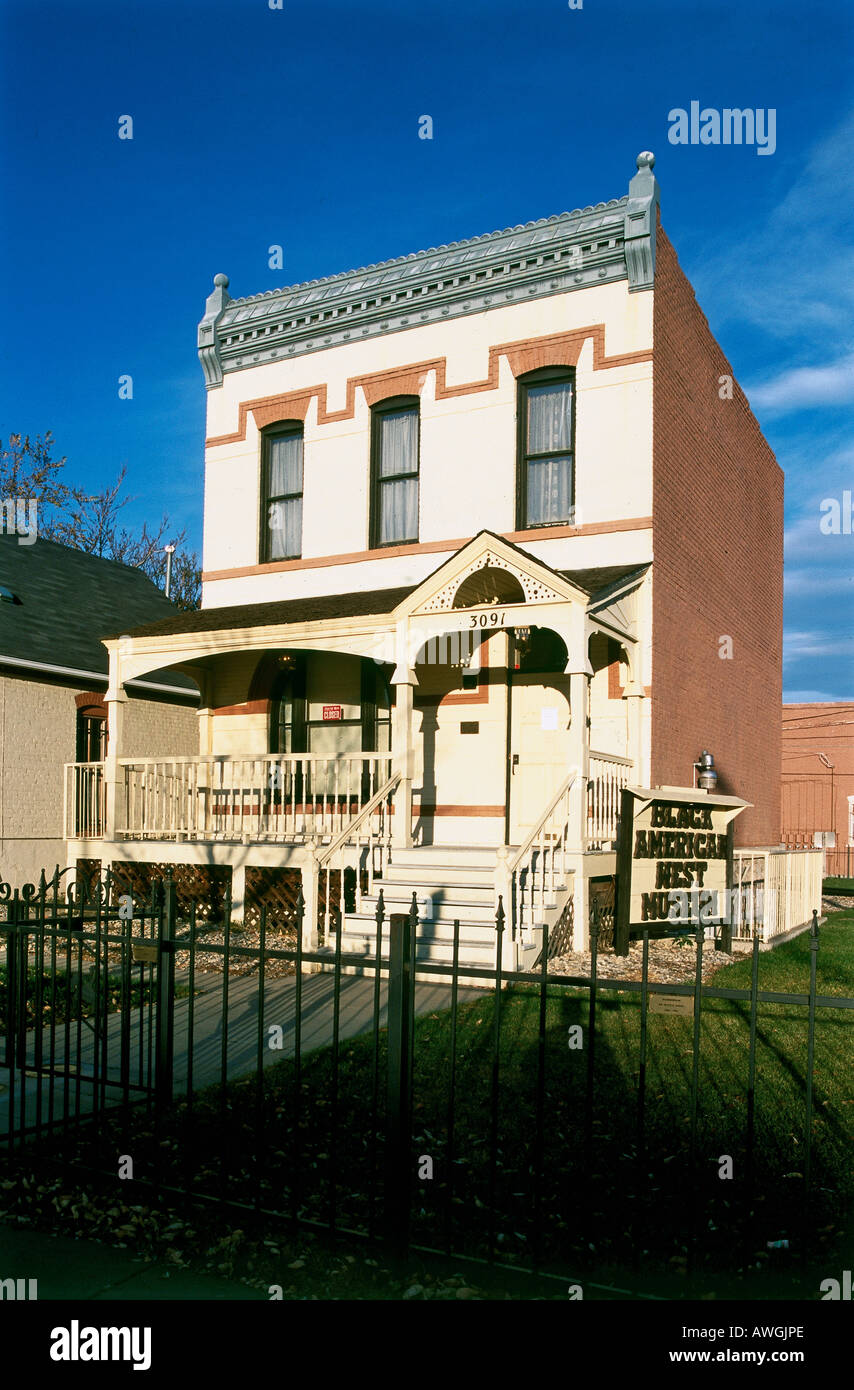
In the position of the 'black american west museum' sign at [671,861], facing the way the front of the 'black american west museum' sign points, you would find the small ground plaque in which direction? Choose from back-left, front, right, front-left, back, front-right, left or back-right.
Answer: front-right

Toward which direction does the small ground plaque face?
toward the camera

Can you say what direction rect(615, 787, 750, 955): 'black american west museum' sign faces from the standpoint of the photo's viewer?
facing the viewer and to the right of the viewer

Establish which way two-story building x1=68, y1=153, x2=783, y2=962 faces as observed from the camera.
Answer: facing the viewer and to the left of the viewer

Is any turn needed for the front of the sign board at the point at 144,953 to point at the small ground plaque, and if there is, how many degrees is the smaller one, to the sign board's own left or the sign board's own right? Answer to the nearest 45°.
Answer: approximately 45° to the sign board's own left

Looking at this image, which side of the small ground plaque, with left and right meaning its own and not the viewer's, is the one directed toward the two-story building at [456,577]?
back

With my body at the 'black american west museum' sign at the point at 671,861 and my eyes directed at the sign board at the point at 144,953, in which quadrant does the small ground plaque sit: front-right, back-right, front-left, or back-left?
front-left

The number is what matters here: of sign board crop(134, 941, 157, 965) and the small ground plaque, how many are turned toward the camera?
2

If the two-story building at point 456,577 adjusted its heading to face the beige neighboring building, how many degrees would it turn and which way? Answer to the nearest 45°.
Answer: approximately 90° to its right

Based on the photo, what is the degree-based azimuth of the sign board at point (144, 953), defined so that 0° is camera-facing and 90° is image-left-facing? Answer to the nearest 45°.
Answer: approximately 0°

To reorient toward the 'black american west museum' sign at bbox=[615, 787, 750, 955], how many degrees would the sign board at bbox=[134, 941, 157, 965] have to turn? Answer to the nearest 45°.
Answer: approximately 135° to its left

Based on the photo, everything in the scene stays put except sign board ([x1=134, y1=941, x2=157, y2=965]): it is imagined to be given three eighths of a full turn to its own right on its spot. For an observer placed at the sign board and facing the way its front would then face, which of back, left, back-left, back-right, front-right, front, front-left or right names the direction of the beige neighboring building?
front-right
